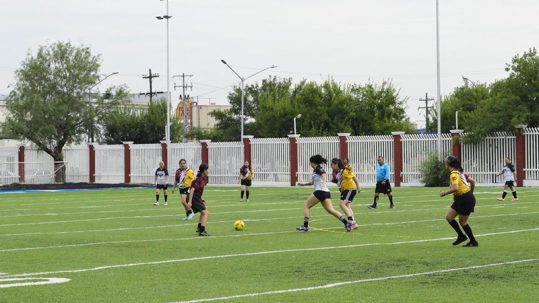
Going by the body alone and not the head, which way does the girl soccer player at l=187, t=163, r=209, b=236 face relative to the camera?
to the viewer's right

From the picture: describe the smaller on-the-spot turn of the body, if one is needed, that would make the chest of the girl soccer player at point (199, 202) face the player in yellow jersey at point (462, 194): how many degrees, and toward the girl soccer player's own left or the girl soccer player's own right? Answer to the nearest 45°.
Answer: approximately 45° to the girl soccer player's own right

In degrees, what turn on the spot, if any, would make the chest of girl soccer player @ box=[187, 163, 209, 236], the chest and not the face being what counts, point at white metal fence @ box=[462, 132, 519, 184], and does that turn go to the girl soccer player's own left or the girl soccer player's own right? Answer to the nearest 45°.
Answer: approximately 45° to the girl soccer player's own left

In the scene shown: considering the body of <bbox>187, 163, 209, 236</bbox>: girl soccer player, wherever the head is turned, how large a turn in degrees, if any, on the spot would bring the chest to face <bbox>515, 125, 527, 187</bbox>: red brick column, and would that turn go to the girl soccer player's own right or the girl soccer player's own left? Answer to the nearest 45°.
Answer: approximately 45° to the girl soccer player's own left

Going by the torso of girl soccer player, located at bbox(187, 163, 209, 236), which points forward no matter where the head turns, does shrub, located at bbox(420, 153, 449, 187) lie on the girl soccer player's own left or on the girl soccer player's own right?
on the girl soccer player's own left

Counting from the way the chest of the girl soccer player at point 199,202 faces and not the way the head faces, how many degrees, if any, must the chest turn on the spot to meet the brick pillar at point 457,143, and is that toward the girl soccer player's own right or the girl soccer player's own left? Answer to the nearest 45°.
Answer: approximately 45° to the girl soccer player's own left

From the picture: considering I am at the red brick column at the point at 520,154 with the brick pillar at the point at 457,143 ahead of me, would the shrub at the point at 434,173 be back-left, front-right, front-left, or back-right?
front-left
